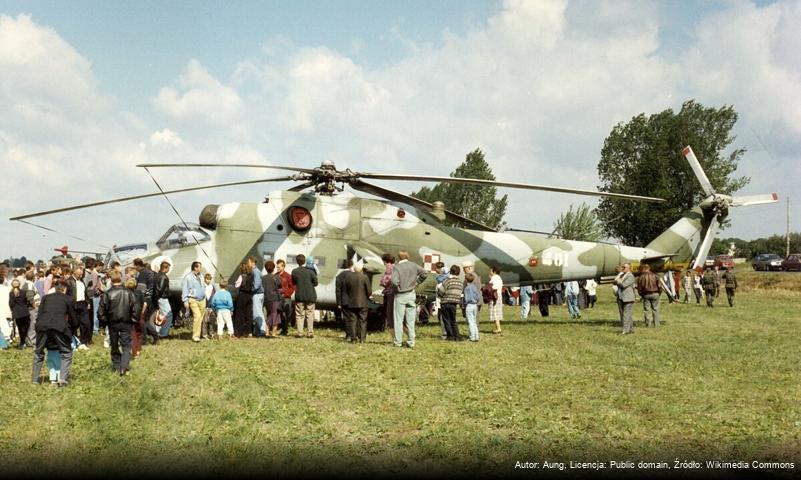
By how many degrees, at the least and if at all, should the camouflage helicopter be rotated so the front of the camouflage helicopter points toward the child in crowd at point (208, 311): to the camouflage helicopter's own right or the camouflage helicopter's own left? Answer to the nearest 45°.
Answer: approximately 45° to the camouflage helicopter's own left

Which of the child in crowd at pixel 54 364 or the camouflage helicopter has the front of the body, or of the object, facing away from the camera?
the child in crowd

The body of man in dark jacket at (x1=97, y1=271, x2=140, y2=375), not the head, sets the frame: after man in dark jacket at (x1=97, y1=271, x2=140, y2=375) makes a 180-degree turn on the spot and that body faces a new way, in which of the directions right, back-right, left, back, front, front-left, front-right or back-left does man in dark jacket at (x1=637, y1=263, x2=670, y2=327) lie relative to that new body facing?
left

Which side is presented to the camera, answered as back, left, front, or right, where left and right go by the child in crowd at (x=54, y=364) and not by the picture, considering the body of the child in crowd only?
back

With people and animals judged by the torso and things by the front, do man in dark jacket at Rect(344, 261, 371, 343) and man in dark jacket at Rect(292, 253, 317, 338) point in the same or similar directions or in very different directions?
same or similar directions

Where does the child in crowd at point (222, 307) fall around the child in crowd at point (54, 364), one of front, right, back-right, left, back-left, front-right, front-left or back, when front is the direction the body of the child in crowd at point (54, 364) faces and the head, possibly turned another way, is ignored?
front-right

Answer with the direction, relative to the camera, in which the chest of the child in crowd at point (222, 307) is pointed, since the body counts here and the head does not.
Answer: away from the camera

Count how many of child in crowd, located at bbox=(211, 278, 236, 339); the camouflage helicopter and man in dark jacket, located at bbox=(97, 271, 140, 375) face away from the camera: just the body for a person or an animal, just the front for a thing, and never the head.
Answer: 2

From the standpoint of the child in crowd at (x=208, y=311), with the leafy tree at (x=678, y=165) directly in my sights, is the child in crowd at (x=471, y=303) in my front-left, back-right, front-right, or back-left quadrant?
front-right

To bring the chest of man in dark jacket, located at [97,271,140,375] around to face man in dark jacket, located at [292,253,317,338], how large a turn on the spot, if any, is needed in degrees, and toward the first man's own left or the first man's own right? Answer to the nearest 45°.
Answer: approximately 45° to the first man's own right

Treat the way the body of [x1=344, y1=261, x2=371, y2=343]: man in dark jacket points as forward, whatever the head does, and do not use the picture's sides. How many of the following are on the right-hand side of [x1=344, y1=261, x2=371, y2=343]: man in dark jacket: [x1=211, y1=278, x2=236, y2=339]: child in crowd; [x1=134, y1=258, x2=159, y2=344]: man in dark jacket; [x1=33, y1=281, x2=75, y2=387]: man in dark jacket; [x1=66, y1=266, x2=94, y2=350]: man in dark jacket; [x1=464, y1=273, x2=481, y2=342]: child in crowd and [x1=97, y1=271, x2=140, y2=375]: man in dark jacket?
1

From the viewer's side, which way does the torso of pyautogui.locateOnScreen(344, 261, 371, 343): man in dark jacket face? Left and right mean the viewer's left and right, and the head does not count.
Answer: facing away from the viewer

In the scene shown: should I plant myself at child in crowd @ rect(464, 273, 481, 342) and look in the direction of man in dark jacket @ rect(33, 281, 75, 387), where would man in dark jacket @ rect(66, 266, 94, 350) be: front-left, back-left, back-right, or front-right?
front-right
